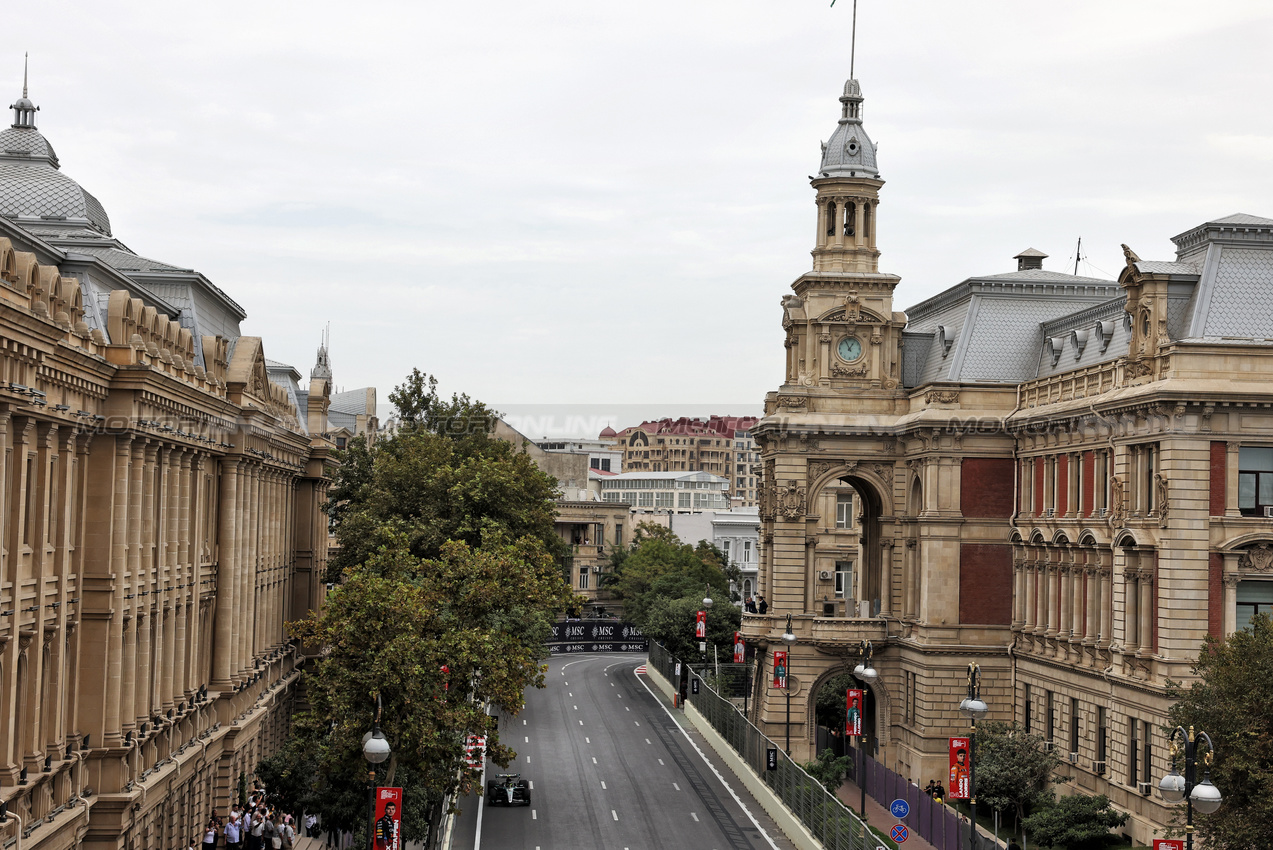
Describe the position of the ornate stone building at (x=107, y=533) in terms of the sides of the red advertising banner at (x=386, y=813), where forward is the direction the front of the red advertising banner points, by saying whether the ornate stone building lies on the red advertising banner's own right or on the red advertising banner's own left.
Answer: on the red advertising banner's own right

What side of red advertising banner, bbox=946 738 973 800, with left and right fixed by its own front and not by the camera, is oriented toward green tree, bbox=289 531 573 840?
right

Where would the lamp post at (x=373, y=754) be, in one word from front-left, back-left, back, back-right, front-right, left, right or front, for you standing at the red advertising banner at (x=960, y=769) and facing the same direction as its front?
front-right

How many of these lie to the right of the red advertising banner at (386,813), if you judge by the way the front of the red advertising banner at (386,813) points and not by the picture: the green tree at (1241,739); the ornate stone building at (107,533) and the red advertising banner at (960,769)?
1

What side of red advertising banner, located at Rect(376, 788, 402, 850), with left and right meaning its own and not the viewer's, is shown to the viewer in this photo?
front

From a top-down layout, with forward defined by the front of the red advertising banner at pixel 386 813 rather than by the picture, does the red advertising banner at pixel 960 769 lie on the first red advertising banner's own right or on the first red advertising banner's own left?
on the first red advertising banner's own left

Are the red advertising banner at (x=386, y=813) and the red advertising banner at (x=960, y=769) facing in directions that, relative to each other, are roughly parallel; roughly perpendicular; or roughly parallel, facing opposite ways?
roughly parallel

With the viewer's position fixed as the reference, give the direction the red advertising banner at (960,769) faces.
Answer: facing the viewer

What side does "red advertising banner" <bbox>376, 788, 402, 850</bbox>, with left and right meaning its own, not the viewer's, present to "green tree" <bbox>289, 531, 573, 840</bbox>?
back

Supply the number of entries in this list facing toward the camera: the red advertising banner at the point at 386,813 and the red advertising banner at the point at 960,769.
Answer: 2

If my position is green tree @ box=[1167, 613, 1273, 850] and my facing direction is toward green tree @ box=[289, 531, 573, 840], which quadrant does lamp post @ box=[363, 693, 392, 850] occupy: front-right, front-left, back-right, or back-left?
front-left
